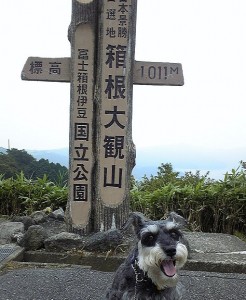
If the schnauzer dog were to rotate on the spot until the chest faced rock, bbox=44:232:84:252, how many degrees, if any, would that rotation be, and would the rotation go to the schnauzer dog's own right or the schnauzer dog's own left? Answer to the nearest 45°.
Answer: approximately 180°

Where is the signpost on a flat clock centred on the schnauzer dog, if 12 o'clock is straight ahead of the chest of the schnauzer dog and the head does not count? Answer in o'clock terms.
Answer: The signpost is roughly at 7 o'clock from the schnauzer dog.

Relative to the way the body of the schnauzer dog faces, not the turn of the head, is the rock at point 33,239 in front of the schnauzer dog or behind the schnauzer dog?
behind

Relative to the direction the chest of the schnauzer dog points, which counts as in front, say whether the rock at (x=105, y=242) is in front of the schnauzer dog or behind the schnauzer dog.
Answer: behind

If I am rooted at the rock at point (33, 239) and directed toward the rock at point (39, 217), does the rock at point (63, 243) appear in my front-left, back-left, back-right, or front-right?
back-right

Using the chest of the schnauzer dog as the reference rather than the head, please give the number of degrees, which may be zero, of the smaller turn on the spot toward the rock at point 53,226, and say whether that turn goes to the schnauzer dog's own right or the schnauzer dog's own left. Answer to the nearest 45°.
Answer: approximately 180°

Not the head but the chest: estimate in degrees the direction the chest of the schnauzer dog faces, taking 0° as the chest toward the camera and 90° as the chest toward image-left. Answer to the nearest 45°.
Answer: approximately 315°
